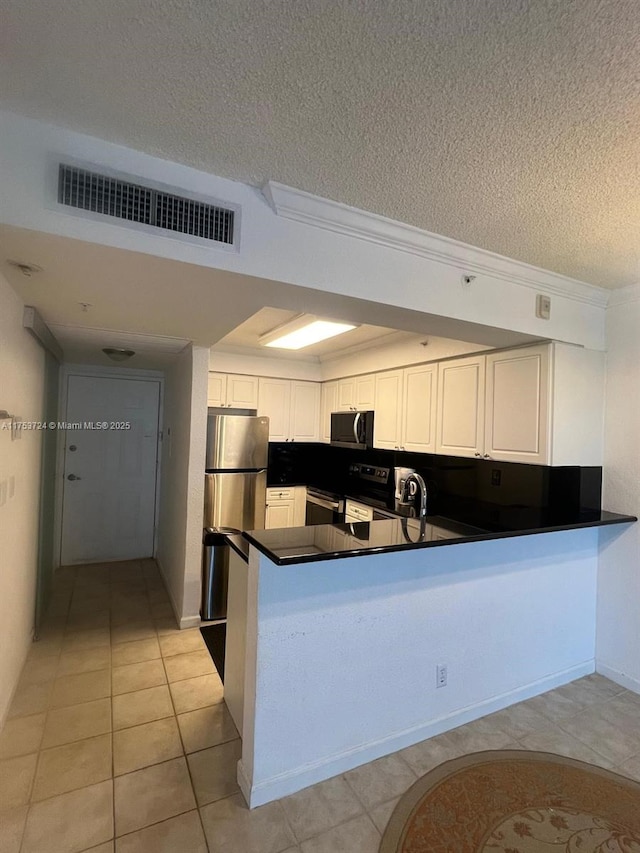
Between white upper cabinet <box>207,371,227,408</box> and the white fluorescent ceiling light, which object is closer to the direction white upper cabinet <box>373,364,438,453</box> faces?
the white fluorescent ceiling light

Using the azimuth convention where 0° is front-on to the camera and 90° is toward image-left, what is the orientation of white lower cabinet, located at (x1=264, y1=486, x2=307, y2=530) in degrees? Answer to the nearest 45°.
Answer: approximately 0°

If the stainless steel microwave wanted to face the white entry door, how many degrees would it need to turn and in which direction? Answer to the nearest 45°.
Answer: approximately 45° to its right

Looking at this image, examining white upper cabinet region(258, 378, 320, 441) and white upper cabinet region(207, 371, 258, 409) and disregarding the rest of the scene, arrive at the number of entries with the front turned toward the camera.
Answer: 2

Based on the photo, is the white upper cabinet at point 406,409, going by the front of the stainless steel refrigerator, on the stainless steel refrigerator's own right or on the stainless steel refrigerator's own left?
on the stainless steel refrigerator's own left

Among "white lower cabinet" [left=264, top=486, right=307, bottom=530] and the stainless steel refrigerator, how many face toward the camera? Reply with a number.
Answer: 2

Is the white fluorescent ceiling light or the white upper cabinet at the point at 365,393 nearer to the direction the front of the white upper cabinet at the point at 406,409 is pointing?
the white fluorescent ceiling light

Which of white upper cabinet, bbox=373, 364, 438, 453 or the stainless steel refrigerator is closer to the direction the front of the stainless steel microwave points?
the stainless steel refrigerator
